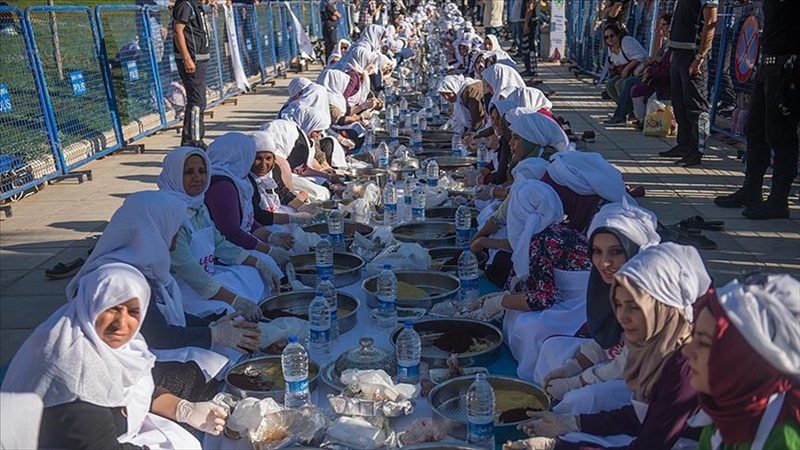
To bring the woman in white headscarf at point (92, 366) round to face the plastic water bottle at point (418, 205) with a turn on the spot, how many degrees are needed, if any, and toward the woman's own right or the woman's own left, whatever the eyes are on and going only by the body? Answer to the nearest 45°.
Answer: approximately 90° to the woman's own left

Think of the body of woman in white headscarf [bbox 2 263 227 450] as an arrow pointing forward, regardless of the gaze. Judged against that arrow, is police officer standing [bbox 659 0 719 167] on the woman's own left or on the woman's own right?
on the woman's own left

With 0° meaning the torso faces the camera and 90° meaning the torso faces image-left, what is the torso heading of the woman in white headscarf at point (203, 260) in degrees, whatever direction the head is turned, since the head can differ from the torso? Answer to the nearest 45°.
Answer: approximately 315°

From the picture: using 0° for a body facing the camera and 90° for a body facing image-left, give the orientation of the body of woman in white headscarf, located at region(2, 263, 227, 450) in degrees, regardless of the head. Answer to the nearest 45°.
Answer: approximately 315°

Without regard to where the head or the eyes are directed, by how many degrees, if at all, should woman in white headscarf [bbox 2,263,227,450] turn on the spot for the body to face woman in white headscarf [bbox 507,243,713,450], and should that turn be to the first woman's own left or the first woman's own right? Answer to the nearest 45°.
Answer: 0° — they already face them

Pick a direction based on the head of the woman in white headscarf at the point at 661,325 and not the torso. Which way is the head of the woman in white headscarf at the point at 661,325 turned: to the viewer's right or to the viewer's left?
to the viewer's left

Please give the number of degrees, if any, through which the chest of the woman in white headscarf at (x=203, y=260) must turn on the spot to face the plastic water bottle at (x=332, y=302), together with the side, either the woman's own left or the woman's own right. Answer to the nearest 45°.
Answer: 0° — they already face it

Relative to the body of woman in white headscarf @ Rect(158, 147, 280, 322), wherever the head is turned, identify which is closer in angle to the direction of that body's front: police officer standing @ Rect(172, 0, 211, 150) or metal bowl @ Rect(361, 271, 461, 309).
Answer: the metal bowl
